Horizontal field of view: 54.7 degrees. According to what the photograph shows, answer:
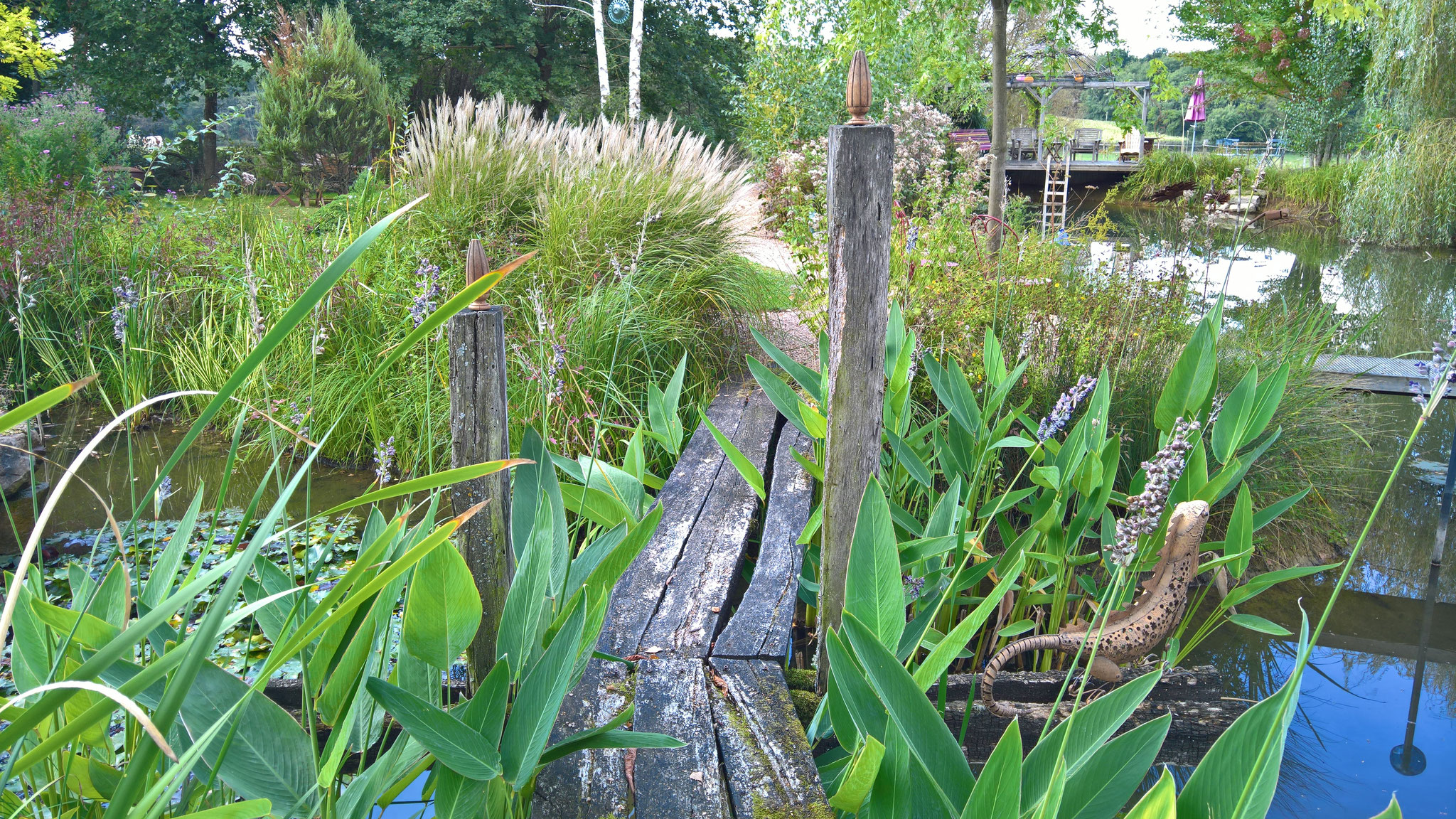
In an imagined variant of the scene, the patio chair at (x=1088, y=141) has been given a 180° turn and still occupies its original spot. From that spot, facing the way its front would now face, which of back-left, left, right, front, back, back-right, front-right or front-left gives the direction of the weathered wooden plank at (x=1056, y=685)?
back-right

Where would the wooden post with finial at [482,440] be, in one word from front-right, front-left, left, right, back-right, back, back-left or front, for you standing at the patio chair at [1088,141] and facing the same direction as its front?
front-left

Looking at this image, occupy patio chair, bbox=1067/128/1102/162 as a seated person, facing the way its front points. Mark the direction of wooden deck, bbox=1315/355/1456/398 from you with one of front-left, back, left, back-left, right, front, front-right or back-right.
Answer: front-left

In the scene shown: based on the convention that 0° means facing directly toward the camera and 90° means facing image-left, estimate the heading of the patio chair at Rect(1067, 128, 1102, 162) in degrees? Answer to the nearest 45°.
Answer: approximately 45°

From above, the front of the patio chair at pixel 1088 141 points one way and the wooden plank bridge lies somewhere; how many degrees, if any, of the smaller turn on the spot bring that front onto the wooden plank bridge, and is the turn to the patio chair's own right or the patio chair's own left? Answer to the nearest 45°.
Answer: approximately 45° to the patio chair's own left

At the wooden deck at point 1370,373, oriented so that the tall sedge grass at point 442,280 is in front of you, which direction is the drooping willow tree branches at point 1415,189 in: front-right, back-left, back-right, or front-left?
back-right

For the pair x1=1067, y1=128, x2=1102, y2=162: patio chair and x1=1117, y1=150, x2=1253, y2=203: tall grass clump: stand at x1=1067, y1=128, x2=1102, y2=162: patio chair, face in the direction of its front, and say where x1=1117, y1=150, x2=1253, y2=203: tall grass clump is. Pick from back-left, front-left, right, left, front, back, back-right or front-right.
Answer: front-left

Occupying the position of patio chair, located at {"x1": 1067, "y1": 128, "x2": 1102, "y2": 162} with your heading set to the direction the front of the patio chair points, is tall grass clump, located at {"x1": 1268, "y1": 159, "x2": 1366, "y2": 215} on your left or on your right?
on your left

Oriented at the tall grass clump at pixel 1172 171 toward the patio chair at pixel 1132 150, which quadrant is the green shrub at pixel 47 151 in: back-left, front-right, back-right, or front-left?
back-left

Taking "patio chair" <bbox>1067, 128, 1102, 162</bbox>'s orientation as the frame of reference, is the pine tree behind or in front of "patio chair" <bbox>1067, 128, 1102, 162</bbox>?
in front

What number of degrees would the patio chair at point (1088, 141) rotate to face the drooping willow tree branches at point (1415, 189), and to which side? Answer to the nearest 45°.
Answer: approximately 45° to its left

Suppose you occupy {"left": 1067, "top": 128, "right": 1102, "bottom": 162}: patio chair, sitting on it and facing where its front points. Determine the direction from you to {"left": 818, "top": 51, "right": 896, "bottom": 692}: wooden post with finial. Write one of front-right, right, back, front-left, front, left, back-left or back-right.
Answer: front-left
